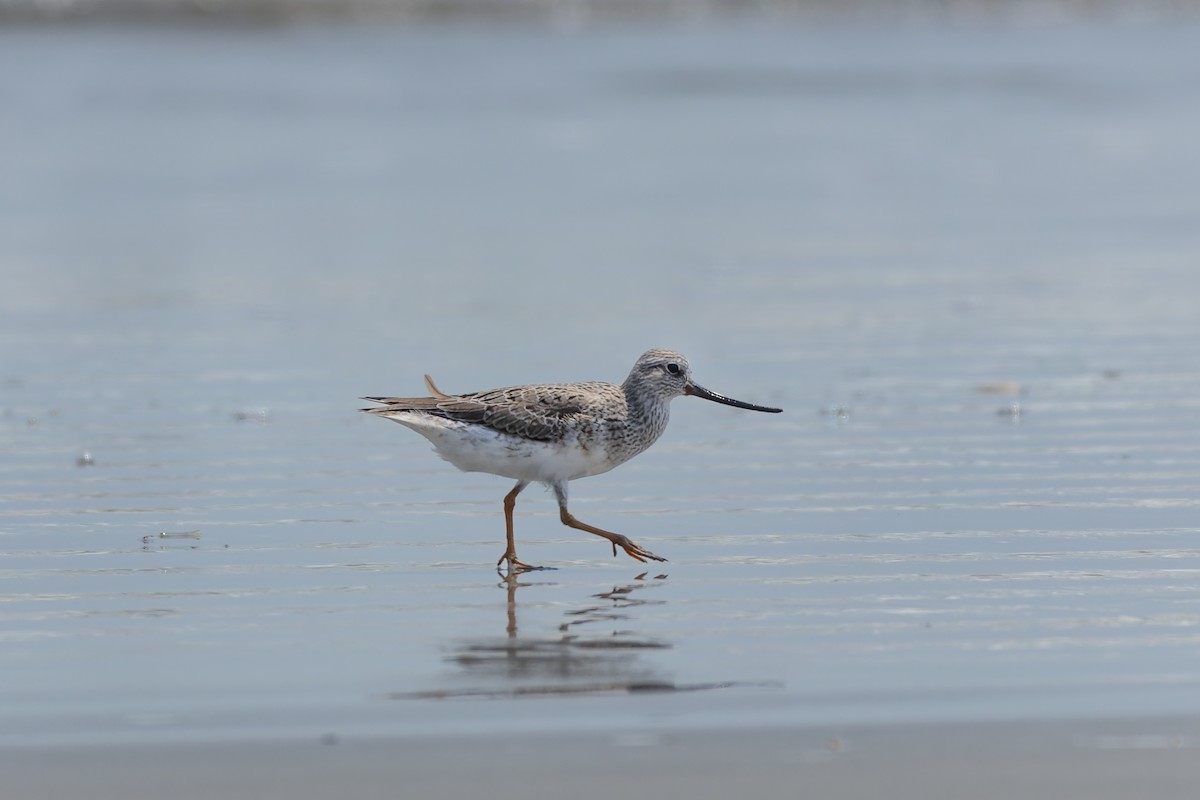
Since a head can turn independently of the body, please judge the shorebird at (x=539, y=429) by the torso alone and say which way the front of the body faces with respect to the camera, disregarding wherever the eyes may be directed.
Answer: to the viewer's right
